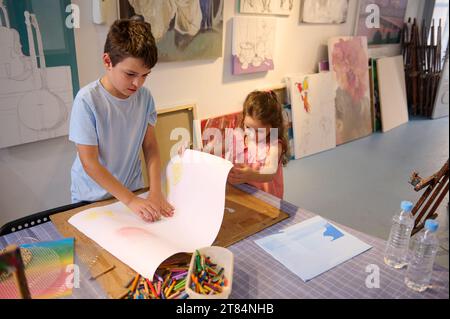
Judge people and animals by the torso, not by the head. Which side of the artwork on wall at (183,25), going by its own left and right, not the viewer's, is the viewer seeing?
front

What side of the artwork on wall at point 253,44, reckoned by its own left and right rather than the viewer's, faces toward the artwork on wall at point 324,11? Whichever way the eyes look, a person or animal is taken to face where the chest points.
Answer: left

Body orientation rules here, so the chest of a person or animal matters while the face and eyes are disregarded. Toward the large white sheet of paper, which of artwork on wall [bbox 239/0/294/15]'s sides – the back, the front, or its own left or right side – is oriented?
front

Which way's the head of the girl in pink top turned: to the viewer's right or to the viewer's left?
to the viewer's left

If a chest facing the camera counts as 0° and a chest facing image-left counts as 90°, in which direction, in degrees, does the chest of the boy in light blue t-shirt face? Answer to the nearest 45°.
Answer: approximately 315°

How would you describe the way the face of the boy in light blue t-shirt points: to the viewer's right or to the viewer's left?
to the viewer's right

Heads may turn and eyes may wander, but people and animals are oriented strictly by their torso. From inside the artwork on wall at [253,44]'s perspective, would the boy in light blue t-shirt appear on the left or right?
on its right

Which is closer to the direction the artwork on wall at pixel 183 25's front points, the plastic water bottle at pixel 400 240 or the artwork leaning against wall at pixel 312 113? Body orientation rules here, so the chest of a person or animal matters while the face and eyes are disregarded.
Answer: the plastic water bottle

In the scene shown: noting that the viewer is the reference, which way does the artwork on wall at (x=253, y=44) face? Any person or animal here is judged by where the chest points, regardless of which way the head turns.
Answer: facing the viewer and to the right of the viewer

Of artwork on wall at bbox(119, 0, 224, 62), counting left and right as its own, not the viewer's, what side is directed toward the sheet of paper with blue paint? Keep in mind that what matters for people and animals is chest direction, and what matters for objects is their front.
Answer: front

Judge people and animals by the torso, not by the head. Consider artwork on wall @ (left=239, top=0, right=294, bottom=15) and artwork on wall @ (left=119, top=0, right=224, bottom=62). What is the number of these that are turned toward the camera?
2

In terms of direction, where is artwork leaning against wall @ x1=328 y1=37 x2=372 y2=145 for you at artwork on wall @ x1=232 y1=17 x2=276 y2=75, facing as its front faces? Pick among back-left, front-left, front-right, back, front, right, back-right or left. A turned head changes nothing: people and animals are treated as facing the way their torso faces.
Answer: left

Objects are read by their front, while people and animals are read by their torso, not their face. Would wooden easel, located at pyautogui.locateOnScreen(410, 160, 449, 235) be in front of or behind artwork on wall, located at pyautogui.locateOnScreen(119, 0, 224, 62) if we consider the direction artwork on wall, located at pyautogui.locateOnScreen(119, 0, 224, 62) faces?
in front

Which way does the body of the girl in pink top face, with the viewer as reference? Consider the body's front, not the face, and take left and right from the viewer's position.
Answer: facing the viewer and to the left of the viewer

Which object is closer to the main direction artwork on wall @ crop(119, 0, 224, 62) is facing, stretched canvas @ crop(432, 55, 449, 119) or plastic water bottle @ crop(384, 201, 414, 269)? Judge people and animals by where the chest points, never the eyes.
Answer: the plastic water bottle
